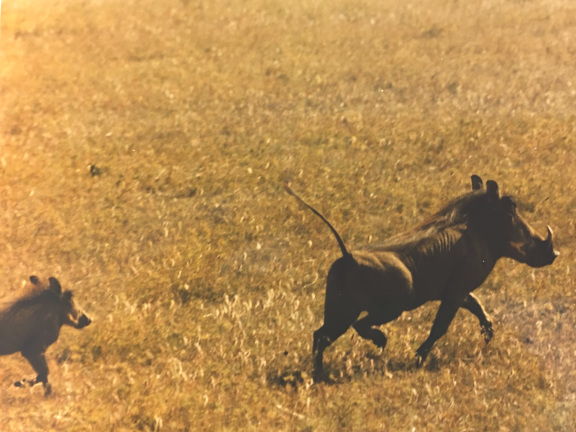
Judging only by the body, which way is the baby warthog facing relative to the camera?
to the viewer's right

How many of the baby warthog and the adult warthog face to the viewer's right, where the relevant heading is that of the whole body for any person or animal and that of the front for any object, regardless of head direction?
2

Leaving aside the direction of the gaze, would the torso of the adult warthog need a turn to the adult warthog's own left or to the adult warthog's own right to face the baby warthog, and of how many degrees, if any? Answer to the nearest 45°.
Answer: approximately 180°

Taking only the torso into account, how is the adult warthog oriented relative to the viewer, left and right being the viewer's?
facing to the right of the viewer
